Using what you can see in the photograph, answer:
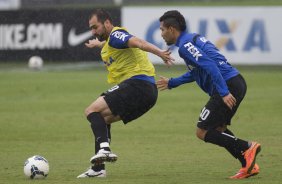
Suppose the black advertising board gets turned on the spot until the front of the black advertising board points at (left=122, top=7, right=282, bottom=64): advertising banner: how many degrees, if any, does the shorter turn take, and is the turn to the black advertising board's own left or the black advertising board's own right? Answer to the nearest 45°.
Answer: approximately 90° to the black advertising board's own left

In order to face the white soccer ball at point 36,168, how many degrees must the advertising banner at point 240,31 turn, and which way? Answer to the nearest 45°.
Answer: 0° — it already faces it

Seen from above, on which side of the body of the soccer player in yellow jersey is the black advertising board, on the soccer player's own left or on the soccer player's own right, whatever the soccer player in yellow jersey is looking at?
on the soccer player's own right

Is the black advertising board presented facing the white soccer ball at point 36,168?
yes

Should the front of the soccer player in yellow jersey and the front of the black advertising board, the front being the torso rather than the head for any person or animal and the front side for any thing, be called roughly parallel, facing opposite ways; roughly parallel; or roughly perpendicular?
roughly perpendicular
